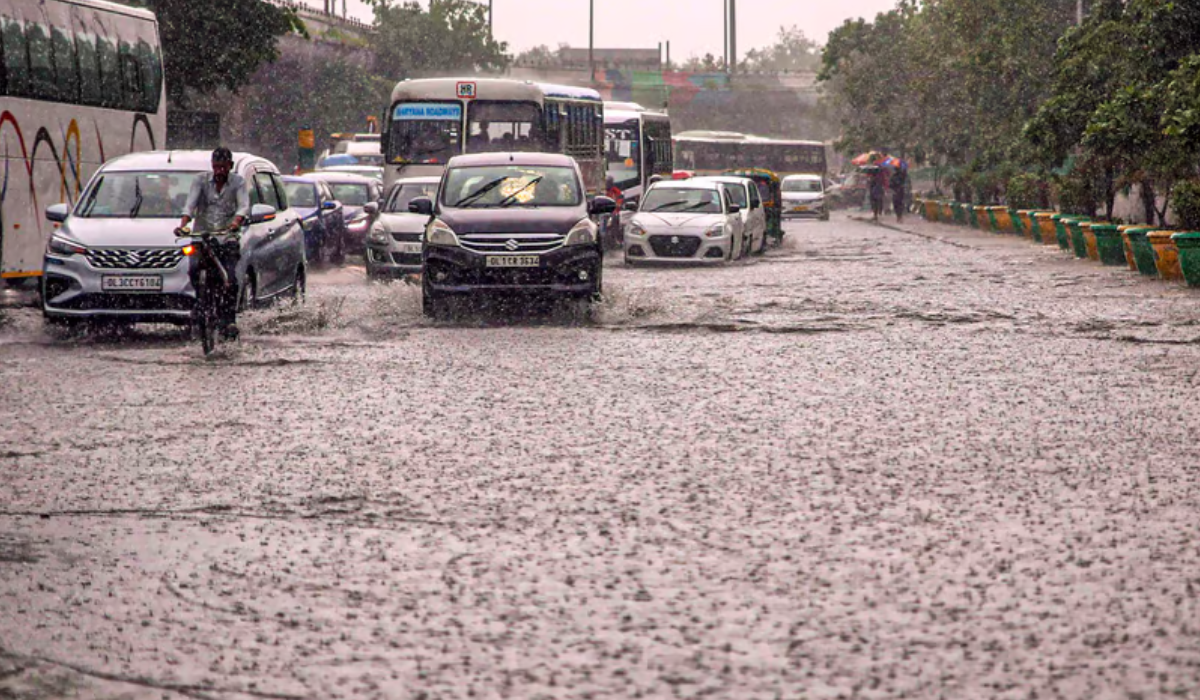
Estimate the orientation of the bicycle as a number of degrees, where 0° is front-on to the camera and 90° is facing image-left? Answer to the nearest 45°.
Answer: approximately 0°

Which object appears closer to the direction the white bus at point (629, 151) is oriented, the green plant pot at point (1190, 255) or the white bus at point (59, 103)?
the white bus

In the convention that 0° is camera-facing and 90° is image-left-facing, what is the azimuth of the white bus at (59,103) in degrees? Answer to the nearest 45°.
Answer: approximately 45°

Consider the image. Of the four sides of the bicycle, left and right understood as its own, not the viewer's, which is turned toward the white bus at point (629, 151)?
back

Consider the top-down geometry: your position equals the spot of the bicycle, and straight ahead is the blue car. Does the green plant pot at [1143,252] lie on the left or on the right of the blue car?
right

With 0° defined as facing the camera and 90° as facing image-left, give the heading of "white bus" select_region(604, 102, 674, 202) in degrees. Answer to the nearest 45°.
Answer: approximately 45°

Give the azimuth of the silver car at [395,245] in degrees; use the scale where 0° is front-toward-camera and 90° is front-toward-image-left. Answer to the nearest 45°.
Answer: approximately 0°

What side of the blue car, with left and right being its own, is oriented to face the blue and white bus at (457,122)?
back

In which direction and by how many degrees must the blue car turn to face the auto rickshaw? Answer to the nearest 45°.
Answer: approximately 180°

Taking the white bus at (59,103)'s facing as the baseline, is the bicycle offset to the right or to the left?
on its left
